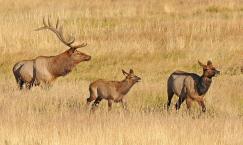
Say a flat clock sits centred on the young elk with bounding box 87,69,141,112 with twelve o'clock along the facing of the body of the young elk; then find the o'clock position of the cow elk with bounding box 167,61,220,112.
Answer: The cow elk is roughly at 12 o'clock from the young elk.

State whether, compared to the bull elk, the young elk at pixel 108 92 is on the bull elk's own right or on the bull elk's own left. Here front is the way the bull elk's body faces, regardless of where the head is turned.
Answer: on the bull elk's own right

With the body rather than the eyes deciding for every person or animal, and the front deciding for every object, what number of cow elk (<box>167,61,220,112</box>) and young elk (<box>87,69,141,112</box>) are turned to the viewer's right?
2

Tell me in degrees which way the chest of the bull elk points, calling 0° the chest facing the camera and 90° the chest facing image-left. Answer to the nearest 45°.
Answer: approximately 270°

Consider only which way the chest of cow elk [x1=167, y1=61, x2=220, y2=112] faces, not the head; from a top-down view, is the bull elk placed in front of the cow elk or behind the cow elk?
behind

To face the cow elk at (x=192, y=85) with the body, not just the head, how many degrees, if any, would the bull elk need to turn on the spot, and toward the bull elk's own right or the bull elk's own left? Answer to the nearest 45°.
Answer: approximately 45° to the bull elk's own right

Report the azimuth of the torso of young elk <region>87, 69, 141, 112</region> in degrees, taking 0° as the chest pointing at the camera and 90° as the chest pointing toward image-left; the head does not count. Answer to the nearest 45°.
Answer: approximately 270°

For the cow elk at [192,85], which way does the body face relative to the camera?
to the viewer's right
